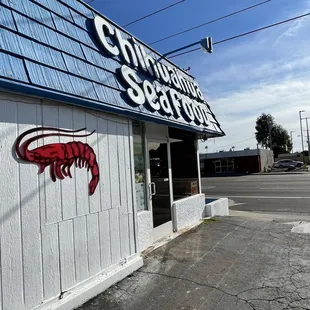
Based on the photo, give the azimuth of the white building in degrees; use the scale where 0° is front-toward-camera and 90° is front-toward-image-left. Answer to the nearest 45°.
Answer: approximately 315°

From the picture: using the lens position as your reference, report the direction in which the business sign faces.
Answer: facing the viewer and to the right of the viewer

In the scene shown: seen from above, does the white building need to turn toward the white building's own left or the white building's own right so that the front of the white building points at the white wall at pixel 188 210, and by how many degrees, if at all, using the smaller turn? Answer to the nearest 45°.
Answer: approximately 90° to the white building's own left
